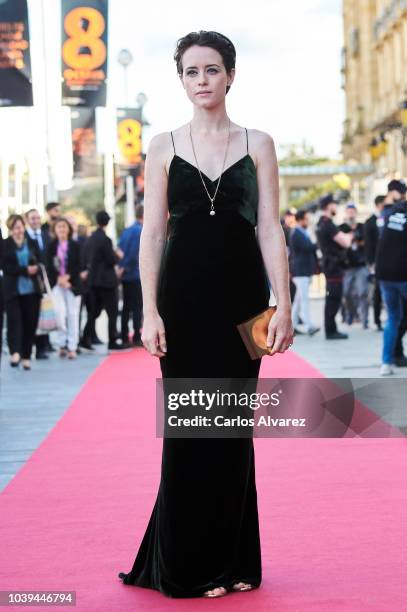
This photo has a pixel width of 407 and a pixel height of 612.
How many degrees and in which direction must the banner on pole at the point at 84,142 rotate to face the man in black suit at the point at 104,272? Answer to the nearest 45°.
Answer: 0° — it already faces them

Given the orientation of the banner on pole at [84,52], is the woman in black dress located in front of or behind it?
in front

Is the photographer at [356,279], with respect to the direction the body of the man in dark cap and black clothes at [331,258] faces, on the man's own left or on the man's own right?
on the man's own left

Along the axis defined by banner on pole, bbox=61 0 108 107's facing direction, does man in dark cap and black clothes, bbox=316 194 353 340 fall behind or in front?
in front
